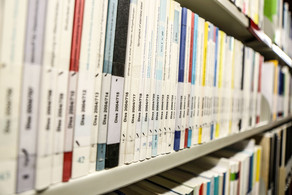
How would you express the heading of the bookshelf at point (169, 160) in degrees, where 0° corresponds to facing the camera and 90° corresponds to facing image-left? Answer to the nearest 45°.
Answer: approximately 315°
